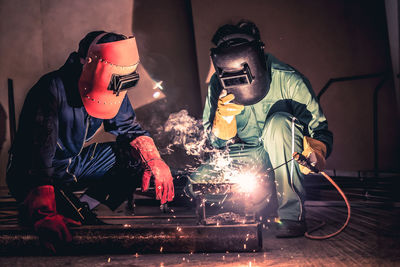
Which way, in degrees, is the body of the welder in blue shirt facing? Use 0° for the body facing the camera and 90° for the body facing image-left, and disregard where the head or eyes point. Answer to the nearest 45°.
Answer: approximately 315°

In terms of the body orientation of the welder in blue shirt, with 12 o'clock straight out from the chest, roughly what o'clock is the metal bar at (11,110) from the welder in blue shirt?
The metal bar is roughly at 7 o'clock from the welder in blue shirt.

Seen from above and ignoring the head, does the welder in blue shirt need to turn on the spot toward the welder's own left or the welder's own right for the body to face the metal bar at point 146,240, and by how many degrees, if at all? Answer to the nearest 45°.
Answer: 0° — they already face it
